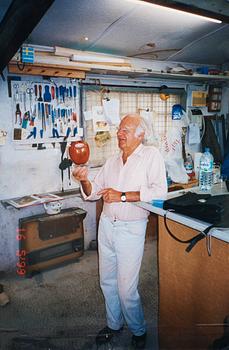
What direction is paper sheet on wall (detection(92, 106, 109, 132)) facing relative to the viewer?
toward the camera

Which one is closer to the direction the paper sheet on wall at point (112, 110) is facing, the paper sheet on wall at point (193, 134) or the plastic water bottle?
the plastic water bottle

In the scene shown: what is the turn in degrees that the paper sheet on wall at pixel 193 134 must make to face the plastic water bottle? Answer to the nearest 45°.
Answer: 0° — it already faces it

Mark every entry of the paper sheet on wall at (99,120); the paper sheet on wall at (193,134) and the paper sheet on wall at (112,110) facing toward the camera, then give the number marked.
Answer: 3

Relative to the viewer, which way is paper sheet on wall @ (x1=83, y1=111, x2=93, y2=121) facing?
toward the camera

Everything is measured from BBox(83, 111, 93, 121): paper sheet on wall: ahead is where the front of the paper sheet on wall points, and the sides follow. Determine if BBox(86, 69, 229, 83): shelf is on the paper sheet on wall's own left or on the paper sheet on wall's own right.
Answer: on the paper sheet on wall's own left

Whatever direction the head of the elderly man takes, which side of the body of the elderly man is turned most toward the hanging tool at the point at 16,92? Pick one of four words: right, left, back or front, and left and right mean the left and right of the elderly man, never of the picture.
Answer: right

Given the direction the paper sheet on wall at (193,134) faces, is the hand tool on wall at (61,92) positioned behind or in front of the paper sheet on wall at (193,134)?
in front

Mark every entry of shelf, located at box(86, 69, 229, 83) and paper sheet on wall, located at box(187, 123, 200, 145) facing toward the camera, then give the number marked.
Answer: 2

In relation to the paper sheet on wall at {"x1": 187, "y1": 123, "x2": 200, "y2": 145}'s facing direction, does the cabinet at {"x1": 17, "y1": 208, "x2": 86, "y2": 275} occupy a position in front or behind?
in front

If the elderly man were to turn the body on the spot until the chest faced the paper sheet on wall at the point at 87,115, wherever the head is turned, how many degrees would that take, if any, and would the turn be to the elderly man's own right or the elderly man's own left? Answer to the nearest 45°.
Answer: approximately 135° to the elderly man's own right

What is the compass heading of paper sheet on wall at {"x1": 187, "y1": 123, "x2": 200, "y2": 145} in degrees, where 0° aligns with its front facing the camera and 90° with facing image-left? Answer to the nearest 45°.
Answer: approximately 0°
